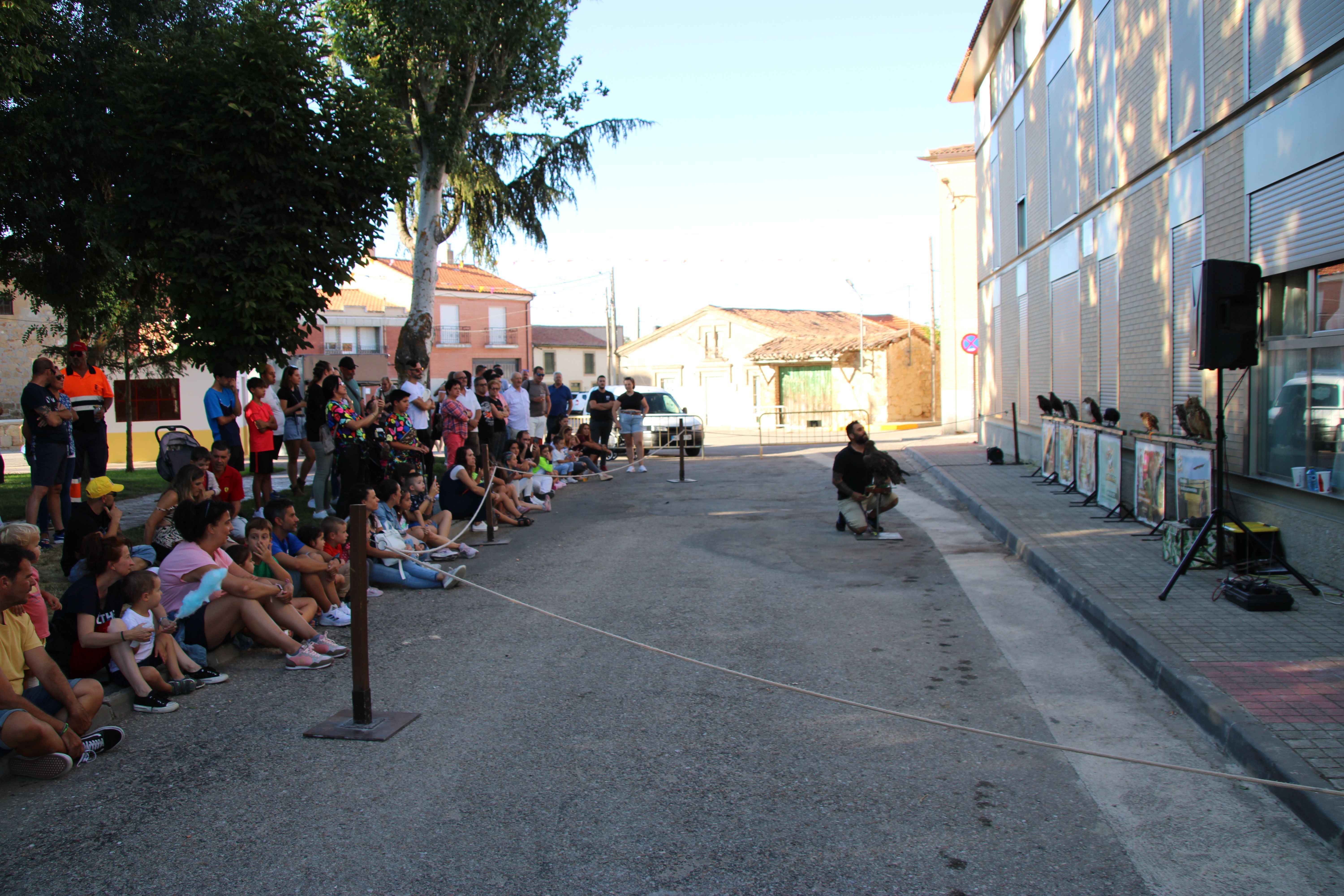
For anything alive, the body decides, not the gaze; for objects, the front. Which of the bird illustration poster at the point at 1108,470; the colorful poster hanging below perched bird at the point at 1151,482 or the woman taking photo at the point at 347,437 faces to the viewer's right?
the woman taking photo

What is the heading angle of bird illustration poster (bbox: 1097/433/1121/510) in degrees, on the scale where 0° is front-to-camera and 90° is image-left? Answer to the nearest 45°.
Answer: approximately 45°

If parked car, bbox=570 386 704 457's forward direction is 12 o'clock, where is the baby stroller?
The baby stroller is roughly at 2 o'clock from the parked car.

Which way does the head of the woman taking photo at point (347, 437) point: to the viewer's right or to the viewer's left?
to the viewer's right

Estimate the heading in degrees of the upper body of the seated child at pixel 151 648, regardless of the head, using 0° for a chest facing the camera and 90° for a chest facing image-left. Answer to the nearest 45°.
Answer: approximately 270°

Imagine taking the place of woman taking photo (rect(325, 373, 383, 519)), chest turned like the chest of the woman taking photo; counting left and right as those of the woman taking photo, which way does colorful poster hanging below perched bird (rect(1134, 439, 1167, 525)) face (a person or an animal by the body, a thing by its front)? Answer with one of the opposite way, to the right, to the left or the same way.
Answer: the opposite way

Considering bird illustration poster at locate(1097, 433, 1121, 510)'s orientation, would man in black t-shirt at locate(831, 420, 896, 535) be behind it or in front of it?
in front

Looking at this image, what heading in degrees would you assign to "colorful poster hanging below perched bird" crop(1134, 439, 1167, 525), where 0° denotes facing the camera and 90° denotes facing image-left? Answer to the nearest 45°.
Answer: approximately 45°

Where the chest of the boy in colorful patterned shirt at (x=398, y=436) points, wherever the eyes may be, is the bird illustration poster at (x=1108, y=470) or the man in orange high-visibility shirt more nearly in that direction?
the bird illustration poster

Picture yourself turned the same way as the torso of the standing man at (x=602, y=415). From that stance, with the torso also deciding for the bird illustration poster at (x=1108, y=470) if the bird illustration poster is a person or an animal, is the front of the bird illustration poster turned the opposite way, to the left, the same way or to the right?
to the right
